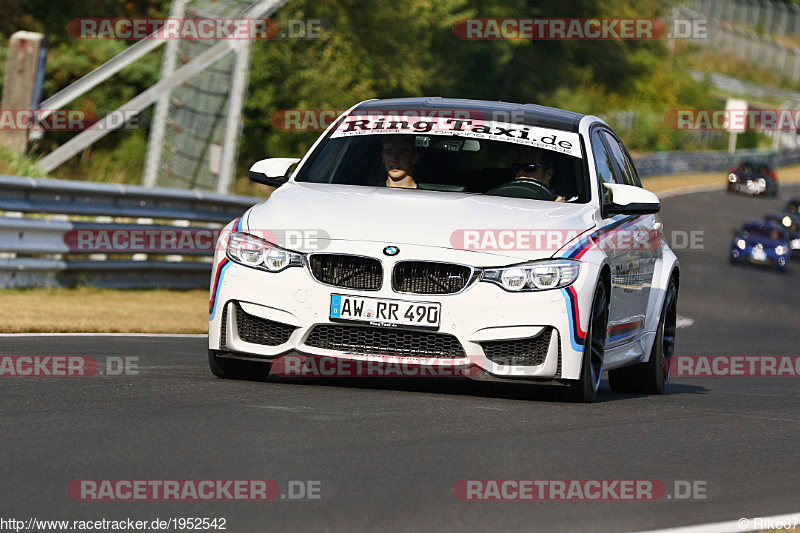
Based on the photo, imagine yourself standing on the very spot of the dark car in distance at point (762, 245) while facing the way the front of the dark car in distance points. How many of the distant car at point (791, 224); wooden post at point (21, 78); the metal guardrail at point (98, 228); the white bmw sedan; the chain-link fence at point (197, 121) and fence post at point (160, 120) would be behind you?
1

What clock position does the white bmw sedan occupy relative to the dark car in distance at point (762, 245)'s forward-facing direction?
The white bmw sedan is roughly at 12 o'clock from the dark car in distance.

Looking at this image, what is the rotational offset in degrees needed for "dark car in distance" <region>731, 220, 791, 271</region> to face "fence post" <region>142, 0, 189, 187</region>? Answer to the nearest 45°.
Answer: approximately 45° to its right

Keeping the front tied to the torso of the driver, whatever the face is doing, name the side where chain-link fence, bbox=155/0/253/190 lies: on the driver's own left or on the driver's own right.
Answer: on the driver's own right

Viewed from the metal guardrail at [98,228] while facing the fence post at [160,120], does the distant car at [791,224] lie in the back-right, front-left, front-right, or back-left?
front-right

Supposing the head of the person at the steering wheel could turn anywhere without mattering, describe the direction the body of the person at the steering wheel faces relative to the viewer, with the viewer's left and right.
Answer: facing the viewer and to the left of the viewer

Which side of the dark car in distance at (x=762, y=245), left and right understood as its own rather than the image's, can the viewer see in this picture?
front

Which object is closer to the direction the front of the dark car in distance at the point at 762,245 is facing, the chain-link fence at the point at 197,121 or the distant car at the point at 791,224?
the chain-link fence

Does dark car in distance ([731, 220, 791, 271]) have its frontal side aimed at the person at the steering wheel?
yes
